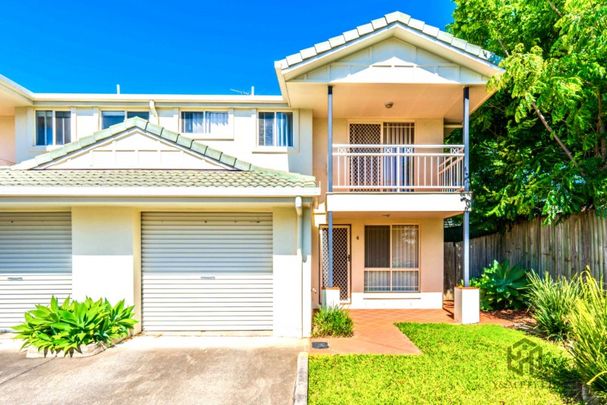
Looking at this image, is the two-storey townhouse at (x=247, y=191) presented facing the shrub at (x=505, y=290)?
no

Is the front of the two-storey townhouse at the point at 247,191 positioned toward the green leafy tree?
no

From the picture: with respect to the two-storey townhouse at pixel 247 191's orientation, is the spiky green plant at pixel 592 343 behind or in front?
in front

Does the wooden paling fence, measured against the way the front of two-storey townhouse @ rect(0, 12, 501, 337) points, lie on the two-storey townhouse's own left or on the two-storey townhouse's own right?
on the two-storey townhouse's own left

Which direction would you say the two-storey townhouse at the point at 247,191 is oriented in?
toward the camera

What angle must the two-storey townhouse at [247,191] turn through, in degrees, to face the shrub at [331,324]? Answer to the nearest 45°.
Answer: approximately 45° to its left

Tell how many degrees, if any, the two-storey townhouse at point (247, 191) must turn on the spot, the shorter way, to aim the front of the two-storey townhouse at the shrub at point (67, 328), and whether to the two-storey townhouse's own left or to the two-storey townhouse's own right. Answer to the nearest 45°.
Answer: approximately 45° to the two-storey townhouse's own right
